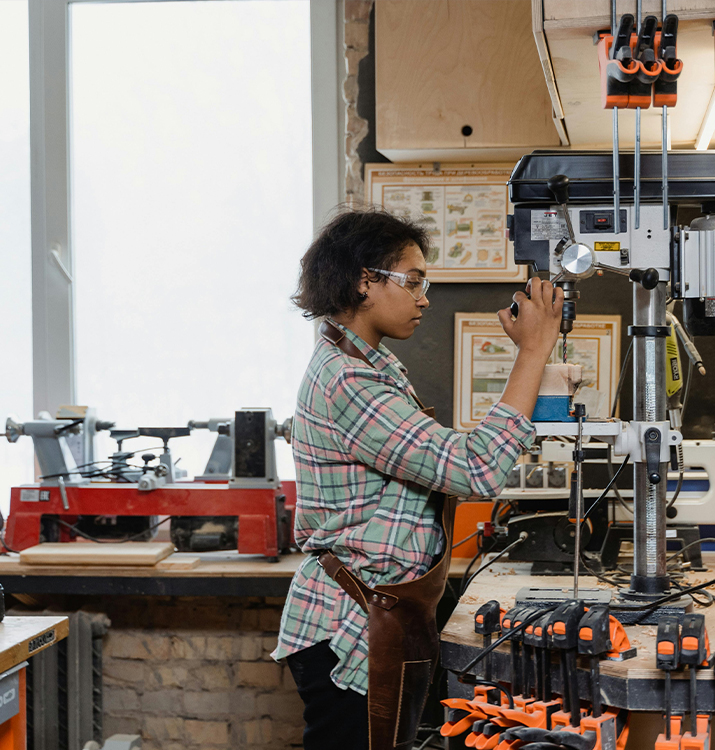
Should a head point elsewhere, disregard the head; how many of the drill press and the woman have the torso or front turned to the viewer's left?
1

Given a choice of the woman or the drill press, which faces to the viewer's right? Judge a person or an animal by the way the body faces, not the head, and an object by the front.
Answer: the woman

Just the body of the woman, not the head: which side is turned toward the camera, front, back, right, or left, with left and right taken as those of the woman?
right

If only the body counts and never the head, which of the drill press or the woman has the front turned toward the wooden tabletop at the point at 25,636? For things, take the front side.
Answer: the drill press

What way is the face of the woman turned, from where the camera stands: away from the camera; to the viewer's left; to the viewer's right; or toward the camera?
to the viewer's right

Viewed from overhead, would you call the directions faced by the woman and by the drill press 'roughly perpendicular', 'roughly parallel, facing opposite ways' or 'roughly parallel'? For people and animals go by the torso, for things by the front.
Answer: roughly parallel, facing opposite ways

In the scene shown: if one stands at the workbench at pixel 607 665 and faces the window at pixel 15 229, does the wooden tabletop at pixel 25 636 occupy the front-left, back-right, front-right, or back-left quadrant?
front-left

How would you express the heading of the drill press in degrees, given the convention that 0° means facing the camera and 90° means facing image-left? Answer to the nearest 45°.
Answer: approximately 90°

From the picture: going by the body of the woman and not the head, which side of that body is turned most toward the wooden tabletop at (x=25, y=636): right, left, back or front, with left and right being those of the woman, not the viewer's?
back

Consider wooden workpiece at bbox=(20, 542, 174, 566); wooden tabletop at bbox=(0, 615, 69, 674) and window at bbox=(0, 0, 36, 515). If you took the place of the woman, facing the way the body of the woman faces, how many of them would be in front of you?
0
